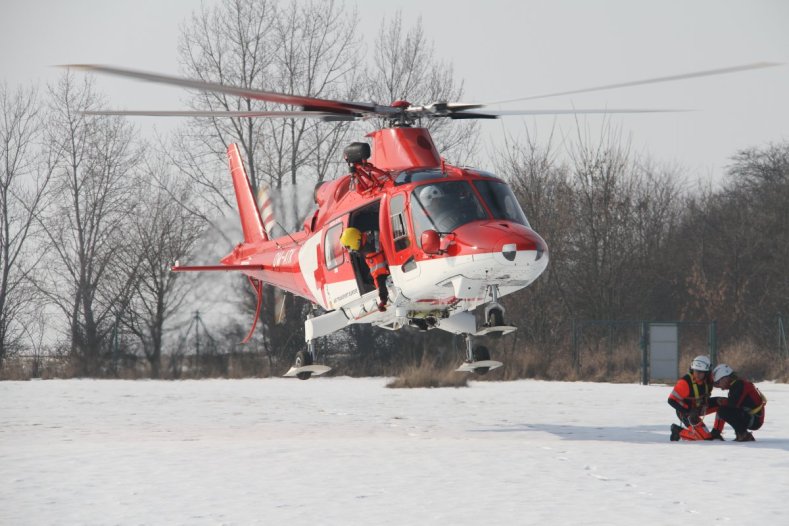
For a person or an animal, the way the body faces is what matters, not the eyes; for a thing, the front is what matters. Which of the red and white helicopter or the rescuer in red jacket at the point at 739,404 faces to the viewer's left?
the rescuer in red jacket

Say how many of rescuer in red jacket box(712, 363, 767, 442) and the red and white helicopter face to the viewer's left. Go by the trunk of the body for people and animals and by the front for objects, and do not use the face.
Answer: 1

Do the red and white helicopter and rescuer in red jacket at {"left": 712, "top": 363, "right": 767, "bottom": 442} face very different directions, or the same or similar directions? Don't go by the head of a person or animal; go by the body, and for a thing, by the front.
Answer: very different directions

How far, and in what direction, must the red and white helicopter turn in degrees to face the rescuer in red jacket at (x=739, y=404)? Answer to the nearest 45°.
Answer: approximately 45° to its left

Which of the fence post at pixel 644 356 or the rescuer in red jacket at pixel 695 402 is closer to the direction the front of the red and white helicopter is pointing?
the rescuer in red jacket

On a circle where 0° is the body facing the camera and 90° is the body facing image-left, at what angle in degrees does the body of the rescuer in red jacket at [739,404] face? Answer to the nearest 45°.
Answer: approximately 90°

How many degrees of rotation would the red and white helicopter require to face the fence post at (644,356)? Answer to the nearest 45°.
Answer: approximately 90° to its left
